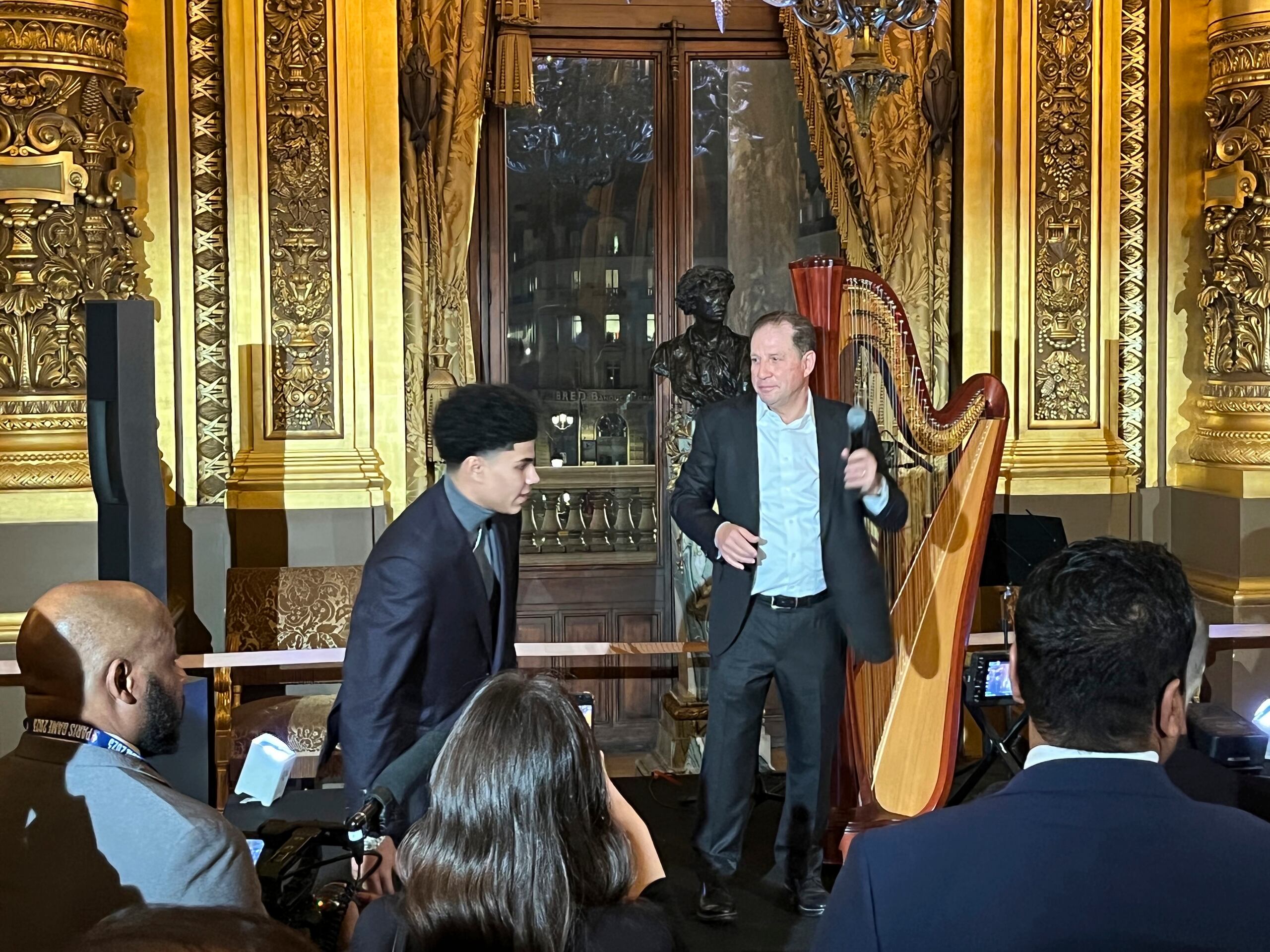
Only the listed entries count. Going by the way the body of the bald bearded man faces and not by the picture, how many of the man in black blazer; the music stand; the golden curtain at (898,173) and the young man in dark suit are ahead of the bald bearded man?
4

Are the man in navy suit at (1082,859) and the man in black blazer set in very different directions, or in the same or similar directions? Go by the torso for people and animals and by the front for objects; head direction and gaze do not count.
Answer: very different directions

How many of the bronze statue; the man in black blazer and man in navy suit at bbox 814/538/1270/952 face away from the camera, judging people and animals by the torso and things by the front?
1

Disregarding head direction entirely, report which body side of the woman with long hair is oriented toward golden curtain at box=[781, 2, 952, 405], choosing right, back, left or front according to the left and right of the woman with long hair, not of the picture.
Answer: front

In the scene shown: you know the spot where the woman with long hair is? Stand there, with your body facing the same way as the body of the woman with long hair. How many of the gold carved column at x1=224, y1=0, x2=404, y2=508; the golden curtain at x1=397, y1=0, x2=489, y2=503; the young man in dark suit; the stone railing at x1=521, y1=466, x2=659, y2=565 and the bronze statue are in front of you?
5

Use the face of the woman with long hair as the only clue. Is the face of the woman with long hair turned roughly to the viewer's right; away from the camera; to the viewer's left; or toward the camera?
away from the camera

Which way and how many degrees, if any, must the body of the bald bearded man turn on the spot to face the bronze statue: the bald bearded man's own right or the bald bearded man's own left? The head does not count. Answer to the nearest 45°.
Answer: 0° — they already face it

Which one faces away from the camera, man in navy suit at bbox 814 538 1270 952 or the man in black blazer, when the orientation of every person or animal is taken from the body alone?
the man in navy suit

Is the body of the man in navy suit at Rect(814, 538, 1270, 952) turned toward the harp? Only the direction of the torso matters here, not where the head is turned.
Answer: yes

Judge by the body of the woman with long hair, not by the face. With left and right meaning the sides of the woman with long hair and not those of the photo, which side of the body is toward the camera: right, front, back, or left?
back

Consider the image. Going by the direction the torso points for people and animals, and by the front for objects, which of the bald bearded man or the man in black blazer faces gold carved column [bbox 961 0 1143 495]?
the bald bearded man

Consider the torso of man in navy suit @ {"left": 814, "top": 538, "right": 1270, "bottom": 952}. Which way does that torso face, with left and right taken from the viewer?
facing away from the viewer

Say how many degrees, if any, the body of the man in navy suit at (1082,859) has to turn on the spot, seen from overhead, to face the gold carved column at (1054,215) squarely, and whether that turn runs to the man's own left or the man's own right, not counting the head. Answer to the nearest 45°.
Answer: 0° — they already face it

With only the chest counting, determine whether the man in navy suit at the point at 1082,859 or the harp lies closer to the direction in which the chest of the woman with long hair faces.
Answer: the harp

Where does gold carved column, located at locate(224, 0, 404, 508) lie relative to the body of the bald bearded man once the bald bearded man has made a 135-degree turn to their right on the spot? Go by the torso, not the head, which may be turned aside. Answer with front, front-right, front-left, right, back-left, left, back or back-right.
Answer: back

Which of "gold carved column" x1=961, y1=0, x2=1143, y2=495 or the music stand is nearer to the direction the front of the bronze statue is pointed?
the music stand

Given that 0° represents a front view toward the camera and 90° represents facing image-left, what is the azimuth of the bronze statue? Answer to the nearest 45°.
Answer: approximately 315°

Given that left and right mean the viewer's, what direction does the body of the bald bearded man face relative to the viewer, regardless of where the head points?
facing away from the viewer and to the right of the viewer

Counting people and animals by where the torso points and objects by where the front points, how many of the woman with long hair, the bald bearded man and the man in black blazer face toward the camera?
1
